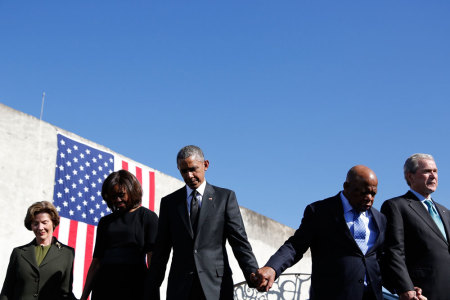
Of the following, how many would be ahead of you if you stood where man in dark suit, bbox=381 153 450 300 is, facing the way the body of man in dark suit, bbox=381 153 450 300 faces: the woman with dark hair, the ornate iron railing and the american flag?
0

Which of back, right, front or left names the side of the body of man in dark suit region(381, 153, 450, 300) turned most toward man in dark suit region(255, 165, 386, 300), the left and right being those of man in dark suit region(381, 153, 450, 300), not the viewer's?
right

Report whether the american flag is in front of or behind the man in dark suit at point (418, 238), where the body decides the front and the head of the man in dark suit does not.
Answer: behind

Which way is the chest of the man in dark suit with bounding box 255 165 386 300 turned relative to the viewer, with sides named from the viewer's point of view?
facing the viewer and to the right of the viewer

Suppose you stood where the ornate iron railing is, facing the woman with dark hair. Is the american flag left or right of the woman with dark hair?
right

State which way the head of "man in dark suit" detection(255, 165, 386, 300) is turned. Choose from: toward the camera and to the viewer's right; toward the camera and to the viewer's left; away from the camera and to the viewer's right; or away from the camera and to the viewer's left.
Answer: toward the camera and to the viewer's right

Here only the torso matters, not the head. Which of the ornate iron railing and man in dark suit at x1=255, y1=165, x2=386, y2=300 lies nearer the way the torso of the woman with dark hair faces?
the man in dark suit

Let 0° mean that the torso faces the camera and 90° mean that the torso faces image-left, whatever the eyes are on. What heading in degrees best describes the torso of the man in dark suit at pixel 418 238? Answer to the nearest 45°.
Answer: approximately 315°

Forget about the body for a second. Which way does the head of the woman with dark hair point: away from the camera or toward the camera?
toward the camera

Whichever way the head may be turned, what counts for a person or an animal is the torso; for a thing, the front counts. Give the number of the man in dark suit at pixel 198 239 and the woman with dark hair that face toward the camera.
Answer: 2

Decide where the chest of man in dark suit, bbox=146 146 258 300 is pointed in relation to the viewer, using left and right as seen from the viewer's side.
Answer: facing the viewer

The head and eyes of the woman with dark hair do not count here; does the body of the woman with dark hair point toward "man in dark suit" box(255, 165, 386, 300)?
no

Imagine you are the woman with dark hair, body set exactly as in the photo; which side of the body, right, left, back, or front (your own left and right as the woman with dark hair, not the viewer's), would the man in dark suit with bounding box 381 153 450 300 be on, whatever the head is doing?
left

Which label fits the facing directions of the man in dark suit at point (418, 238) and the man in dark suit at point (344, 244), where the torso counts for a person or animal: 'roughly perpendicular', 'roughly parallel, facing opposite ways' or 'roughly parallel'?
roughly parallel

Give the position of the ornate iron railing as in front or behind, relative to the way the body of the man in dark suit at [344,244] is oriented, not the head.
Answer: behind

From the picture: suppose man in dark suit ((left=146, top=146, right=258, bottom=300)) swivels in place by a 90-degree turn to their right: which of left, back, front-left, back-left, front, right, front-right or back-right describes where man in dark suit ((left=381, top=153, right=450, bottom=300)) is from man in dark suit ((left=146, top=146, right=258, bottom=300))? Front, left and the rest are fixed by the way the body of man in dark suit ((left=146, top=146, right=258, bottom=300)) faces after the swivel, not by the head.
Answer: back
